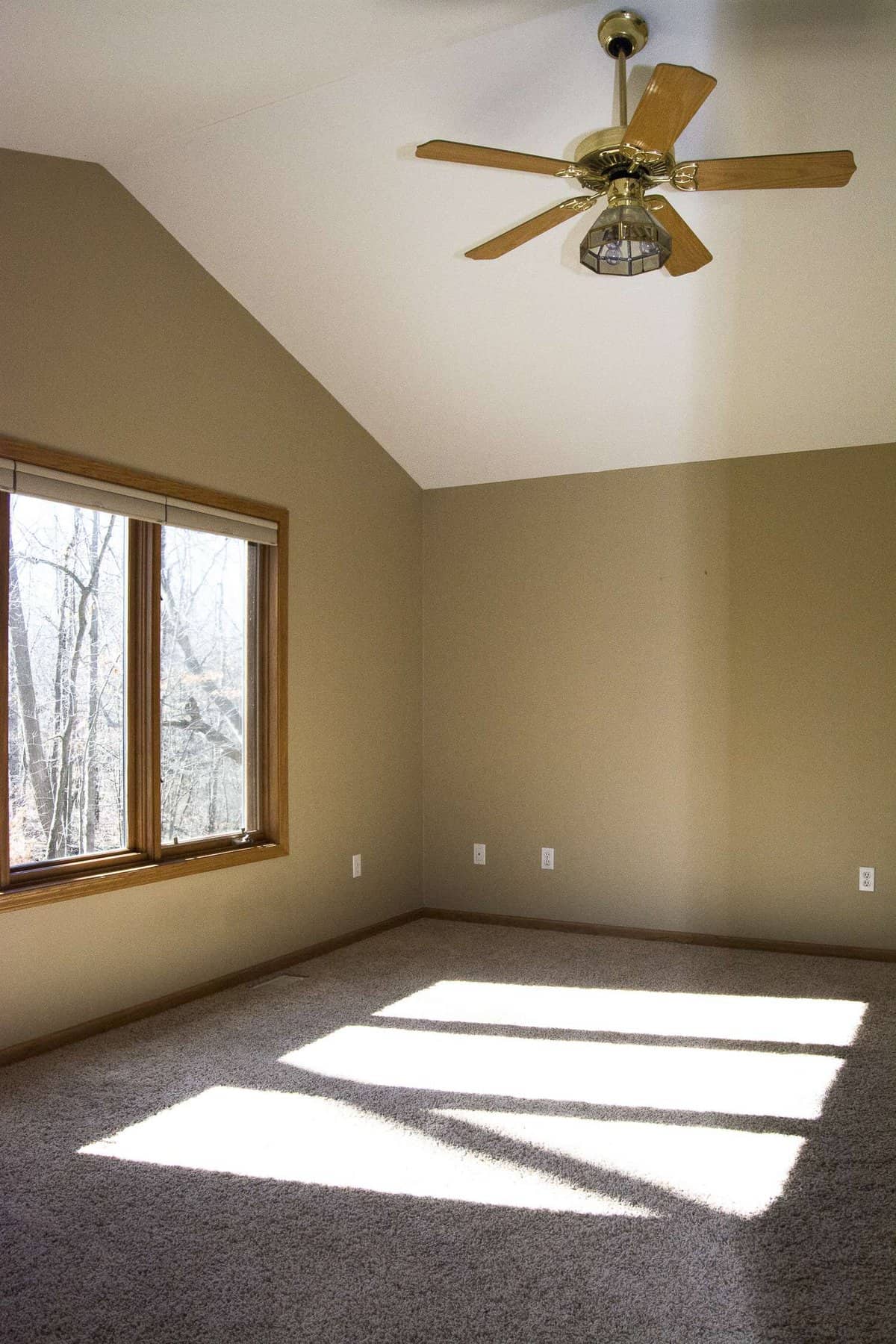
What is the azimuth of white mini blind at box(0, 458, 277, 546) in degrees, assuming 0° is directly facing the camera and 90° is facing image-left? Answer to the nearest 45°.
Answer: approximately 315°

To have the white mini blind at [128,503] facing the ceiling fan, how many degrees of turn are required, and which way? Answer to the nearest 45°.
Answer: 0° — it already faces it
